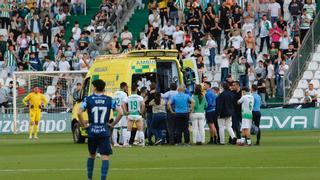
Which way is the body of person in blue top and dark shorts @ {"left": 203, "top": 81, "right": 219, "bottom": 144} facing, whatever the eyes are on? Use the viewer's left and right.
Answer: facing away from the viewer and to the left of the viewer

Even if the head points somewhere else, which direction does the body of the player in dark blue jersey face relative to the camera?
away from the camera

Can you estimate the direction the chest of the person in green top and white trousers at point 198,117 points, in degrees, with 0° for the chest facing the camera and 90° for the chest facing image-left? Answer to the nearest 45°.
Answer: approximately 180°

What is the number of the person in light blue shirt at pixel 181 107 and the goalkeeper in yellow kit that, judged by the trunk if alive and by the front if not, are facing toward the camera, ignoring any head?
1

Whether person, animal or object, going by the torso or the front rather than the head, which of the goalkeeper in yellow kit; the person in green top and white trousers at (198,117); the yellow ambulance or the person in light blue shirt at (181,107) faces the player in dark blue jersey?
the goalkeeper in yellow kit

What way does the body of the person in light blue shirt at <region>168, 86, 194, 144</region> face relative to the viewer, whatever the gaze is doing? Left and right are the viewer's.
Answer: facing away from the viewer

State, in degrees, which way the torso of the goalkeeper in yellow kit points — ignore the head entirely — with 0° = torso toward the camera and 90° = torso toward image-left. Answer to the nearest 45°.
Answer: approximately 0°

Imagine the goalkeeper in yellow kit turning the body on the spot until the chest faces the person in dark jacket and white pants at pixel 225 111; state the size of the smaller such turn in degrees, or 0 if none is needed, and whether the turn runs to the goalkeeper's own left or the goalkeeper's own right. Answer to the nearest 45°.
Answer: approximately 45° to the goalkeeper's own left

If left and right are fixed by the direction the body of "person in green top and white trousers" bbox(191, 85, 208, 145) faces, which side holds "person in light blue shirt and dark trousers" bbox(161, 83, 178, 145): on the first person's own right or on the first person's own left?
on the first person's own left

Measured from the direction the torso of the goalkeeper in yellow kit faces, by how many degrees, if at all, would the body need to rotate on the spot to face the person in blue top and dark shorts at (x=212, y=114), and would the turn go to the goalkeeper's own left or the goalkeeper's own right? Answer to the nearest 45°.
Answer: approximately 45° to the goalkeeper's own left
